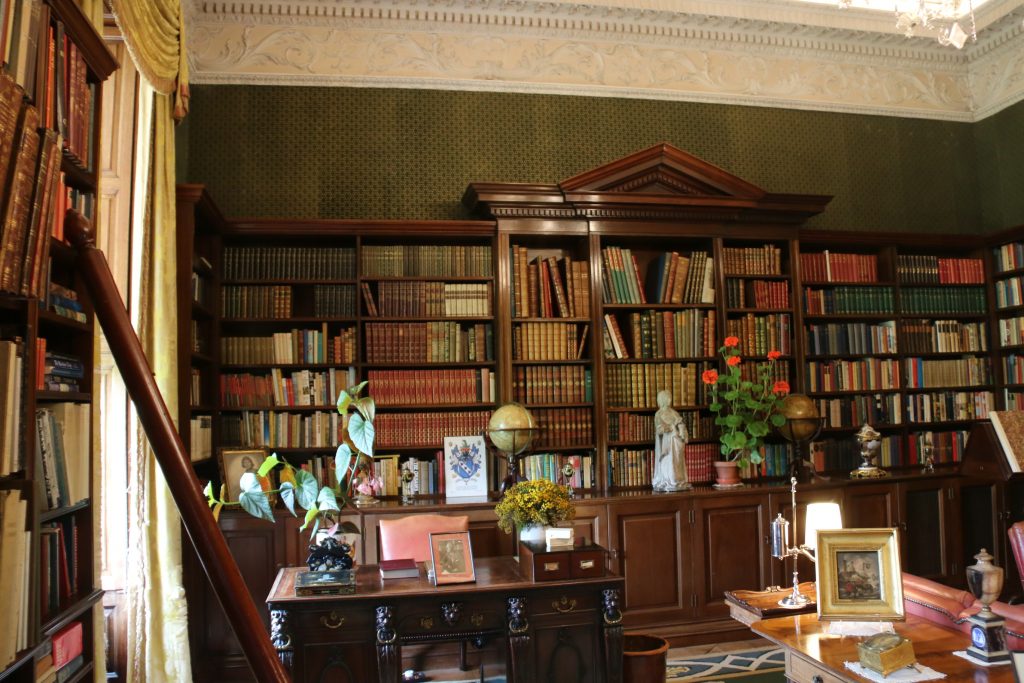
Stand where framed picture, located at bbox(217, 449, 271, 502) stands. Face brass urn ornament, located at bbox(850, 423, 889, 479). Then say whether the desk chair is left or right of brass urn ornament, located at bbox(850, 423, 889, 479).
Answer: right

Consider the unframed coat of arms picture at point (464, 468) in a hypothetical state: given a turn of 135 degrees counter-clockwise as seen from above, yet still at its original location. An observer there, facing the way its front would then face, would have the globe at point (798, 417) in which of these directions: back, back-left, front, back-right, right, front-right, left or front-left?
front-right

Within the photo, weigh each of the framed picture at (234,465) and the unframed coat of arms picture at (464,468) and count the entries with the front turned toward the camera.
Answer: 2

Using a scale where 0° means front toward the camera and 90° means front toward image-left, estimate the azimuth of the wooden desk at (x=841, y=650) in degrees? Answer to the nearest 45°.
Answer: approximately 45°

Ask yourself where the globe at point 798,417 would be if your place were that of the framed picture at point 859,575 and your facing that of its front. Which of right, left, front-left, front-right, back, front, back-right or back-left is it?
back

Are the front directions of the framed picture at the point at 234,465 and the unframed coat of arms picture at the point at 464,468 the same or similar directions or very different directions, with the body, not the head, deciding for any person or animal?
same or similar directions

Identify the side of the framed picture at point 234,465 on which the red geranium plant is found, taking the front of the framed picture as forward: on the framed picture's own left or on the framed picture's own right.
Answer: on the framed picture's own left

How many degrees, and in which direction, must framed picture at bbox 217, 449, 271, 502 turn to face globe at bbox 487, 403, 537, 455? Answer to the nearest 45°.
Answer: approximately 90° to its left

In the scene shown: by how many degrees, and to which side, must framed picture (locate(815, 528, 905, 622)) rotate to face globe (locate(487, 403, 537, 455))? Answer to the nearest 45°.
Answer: approximately 135° to its right

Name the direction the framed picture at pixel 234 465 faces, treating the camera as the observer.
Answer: facing the viewer

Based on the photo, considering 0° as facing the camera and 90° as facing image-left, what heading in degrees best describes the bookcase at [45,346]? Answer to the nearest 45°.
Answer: approximately 315°

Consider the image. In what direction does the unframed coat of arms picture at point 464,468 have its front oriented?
toward the camera
